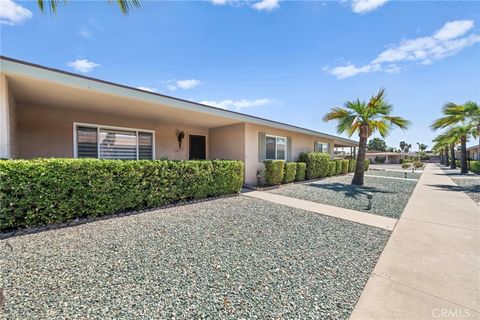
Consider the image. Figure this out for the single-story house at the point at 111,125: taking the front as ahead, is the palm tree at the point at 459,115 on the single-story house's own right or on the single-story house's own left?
on the single-story house's own left

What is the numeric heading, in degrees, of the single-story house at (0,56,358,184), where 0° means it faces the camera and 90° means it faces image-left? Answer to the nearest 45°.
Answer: approximately 315°

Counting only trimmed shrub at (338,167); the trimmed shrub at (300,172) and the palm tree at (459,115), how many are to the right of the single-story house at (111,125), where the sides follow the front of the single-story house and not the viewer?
0

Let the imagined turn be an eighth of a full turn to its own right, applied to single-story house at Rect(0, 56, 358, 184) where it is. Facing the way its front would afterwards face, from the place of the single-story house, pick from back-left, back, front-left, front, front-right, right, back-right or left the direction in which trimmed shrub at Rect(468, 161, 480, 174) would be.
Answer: left

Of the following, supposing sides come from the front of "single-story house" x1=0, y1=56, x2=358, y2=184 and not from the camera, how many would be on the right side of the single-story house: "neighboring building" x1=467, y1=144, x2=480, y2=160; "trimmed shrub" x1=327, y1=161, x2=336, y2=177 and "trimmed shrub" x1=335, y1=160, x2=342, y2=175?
0

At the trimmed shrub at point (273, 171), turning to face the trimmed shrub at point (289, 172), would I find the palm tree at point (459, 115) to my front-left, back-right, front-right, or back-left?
front-right

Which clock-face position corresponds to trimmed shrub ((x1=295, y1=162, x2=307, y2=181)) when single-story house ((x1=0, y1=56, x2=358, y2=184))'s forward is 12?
The trimmed shrub is roughly at 10 o'clock from the single-story house.

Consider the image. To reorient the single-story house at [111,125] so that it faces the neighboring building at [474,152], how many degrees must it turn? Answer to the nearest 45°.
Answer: approximately 45° to its left

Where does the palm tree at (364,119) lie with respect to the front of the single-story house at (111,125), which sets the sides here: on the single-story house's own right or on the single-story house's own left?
on the single-story house's own left

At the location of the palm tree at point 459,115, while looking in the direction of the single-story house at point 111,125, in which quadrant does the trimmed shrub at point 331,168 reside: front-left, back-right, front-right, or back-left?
front-right
